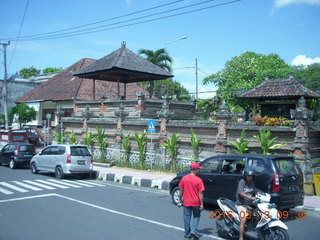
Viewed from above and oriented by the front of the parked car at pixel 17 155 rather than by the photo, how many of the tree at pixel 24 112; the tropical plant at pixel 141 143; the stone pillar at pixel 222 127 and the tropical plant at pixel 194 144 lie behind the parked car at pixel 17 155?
3

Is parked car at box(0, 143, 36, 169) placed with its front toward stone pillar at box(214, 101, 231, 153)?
no

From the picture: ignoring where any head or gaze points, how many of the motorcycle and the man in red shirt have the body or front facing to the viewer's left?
0

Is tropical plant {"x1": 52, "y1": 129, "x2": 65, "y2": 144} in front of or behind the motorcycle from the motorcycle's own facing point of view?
behind

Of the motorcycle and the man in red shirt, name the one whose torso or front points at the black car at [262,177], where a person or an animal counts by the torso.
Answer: the man in red shirt

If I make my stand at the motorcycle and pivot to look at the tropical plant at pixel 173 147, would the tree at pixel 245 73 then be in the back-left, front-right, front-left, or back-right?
front-right

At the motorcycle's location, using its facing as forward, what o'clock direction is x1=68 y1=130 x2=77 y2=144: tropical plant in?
The tropical plant is roughly at 6 o'clock from the motorcycle.

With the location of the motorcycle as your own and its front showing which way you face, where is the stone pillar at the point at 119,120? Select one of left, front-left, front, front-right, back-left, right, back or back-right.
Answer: back

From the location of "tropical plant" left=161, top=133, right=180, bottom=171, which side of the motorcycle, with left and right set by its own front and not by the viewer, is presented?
back

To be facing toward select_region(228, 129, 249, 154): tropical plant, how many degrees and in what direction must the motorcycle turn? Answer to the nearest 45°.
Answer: approximately 135° to its left

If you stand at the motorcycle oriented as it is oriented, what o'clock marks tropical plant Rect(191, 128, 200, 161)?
The tropical plant is roughly at 7 o'clock from the motorcycle.

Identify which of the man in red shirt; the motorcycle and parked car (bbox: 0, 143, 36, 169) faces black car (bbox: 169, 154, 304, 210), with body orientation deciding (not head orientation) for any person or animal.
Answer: the man in red shirt

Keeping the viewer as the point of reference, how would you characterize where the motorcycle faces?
facing the viewer and to the right of the viewer

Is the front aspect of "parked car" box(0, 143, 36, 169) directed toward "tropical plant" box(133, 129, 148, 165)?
no

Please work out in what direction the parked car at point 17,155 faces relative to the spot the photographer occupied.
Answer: facing away from the viewer and to the left of the viewer

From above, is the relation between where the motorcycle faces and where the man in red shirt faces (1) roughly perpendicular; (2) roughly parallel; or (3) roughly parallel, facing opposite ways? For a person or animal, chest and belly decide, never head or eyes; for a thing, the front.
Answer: roughly perpendicular

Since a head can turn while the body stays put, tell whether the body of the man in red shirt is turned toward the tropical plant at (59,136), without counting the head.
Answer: no

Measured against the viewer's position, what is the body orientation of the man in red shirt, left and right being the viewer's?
facing away from the viewer and to the right of the viewer

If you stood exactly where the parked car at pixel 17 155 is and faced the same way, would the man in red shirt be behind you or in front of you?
behind
